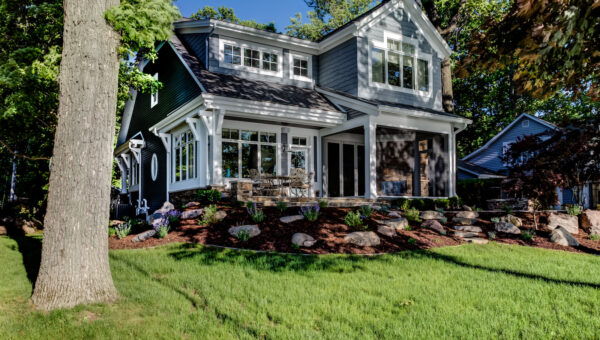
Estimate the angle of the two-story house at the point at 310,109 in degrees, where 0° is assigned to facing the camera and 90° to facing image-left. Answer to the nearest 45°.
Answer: approximately 315°

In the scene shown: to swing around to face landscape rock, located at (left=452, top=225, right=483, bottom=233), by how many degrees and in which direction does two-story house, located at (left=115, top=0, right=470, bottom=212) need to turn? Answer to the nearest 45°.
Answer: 0° — it already faces it

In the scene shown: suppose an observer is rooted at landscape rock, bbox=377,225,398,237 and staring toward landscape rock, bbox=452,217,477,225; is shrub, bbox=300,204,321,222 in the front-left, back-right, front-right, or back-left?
back-left

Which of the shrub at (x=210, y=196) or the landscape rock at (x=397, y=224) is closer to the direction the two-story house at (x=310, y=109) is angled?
the landscape rock

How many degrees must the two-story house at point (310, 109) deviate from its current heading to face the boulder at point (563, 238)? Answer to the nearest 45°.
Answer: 0° — it already faces it

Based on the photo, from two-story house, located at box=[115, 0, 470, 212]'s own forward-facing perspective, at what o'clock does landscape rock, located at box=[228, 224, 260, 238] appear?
The landscape rock is roughly at 2 o'clock from the two-story house.

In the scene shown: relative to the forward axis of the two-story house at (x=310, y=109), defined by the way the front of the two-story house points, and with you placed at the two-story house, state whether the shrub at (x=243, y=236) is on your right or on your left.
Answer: on your right

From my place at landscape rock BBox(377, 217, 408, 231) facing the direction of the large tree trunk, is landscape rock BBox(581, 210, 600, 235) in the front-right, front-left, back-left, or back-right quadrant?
back-left

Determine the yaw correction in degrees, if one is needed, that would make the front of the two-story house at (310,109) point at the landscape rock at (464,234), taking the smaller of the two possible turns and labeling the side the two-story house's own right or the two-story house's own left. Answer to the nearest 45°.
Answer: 0° — it already faces it

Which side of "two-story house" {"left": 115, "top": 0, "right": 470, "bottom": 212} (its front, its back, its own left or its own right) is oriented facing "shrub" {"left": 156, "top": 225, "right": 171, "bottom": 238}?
right

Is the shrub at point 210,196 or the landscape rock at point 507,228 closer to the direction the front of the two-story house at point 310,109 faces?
the landscape rock

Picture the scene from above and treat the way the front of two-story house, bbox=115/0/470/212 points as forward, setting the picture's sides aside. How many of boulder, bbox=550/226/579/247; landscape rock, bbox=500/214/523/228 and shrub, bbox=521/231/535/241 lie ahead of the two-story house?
3

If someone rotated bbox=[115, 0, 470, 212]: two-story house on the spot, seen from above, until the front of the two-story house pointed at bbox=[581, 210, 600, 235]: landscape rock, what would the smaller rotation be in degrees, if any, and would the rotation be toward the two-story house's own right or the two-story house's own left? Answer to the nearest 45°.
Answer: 0° — it already faces it
